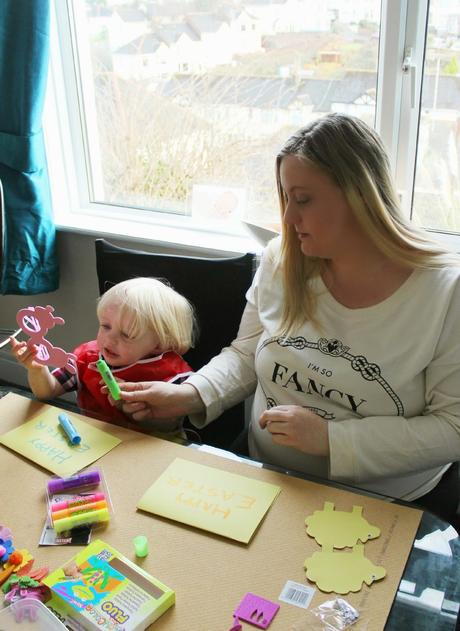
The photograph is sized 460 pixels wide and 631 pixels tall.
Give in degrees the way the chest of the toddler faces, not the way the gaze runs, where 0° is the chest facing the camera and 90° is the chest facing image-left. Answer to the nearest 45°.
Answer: approximately 45°

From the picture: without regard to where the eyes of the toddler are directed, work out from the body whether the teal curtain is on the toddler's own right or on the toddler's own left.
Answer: on the toddler's own right

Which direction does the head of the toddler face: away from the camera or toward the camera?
toward the camera

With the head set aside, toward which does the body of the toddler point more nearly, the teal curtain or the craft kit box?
the craft kit box

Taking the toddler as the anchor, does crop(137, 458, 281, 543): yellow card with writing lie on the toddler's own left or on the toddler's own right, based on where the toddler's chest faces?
on the toddler's own left

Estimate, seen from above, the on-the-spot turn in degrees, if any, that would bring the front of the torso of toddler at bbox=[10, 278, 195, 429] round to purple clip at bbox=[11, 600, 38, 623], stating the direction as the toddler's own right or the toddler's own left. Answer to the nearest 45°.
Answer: approximately 45° to the toddler's own left

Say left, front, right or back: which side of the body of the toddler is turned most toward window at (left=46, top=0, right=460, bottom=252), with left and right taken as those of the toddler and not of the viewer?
back

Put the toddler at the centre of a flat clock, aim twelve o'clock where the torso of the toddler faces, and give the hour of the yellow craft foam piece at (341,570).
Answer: The yellow craft foam piece is roughly at 10 o'clock from the toddler.

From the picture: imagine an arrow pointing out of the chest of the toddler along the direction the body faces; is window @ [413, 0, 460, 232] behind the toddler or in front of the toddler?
behind

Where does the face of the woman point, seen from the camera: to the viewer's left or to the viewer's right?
to the viewer's left

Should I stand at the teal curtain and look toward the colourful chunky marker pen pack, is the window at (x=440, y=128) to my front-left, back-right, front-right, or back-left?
front-left
